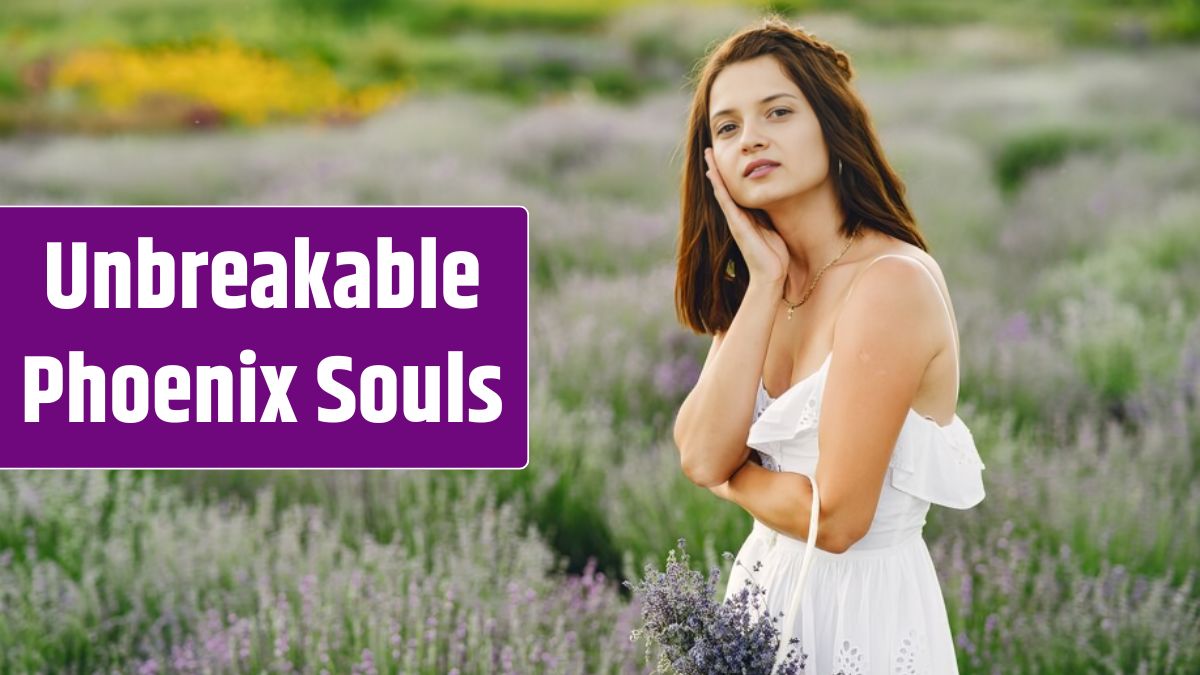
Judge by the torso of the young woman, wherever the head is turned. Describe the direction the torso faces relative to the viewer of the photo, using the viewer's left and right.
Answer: facing the viewer and to the left of the viewer
